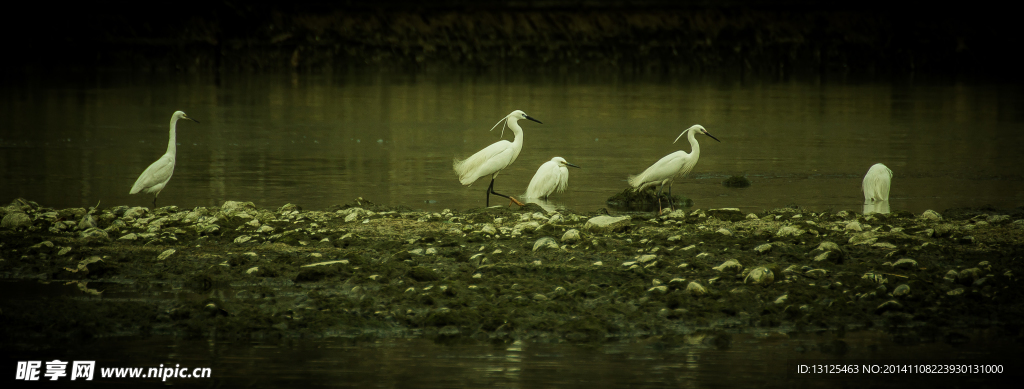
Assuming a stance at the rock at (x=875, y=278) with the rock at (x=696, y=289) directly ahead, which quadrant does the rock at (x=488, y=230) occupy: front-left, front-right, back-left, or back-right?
front-right

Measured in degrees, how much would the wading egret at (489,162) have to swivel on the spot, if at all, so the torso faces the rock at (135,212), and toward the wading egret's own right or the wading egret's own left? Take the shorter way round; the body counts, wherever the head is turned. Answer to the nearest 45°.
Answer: approximately 135° to the wading egret's own right

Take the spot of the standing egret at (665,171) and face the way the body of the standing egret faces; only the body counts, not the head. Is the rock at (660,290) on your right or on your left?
on your right

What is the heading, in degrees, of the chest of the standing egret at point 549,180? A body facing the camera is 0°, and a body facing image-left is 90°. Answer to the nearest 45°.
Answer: approximately 270°

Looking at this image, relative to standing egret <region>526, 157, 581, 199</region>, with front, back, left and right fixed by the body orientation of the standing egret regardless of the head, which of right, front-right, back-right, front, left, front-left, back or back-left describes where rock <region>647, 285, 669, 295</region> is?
right

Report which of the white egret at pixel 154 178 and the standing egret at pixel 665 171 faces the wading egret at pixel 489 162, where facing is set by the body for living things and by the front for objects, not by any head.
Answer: the white egret

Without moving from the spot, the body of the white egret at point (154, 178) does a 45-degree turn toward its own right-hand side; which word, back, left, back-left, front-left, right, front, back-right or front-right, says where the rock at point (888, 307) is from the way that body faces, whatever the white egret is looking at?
front

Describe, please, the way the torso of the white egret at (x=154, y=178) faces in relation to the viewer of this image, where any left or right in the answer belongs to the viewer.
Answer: facing to the right of the viewer

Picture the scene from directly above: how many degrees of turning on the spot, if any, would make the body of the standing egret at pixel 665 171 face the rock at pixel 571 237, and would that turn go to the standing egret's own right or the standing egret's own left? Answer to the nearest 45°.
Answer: approximately 90° to the standing egret's own right

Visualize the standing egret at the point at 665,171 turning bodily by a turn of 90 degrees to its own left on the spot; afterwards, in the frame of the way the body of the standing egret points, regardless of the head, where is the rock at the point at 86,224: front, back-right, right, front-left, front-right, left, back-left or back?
back-left

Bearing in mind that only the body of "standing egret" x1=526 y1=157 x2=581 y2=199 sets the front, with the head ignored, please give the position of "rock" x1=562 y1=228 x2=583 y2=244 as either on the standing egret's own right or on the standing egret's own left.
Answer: on the standing egret's own right

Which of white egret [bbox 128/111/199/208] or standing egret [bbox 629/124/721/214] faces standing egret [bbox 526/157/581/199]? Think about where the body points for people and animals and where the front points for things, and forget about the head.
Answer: the white egret

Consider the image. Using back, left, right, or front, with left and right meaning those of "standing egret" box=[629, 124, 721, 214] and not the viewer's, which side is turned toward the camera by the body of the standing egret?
right

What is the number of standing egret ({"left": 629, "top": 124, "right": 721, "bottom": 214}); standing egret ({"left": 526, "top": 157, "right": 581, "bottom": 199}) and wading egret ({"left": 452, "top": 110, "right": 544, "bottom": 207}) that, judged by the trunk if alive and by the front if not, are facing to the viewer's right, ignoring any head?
3

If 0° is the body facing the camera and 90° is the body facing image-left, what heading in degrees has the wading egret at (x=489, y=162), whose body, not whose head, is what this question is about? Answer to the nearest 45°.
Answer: approximately 270°

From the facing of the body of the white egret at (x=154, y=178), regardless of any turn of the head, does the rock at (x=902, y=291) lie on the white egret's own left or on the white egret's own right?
on the white egret's own right

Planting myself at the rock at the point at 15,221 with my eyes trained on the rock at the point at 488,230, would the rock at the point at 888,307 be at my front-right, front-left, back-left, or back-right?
front-right

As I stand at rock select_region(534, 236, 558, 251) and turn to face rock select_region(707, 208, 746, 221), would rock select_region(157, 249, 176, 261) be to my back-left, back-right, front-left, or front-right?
back-left
